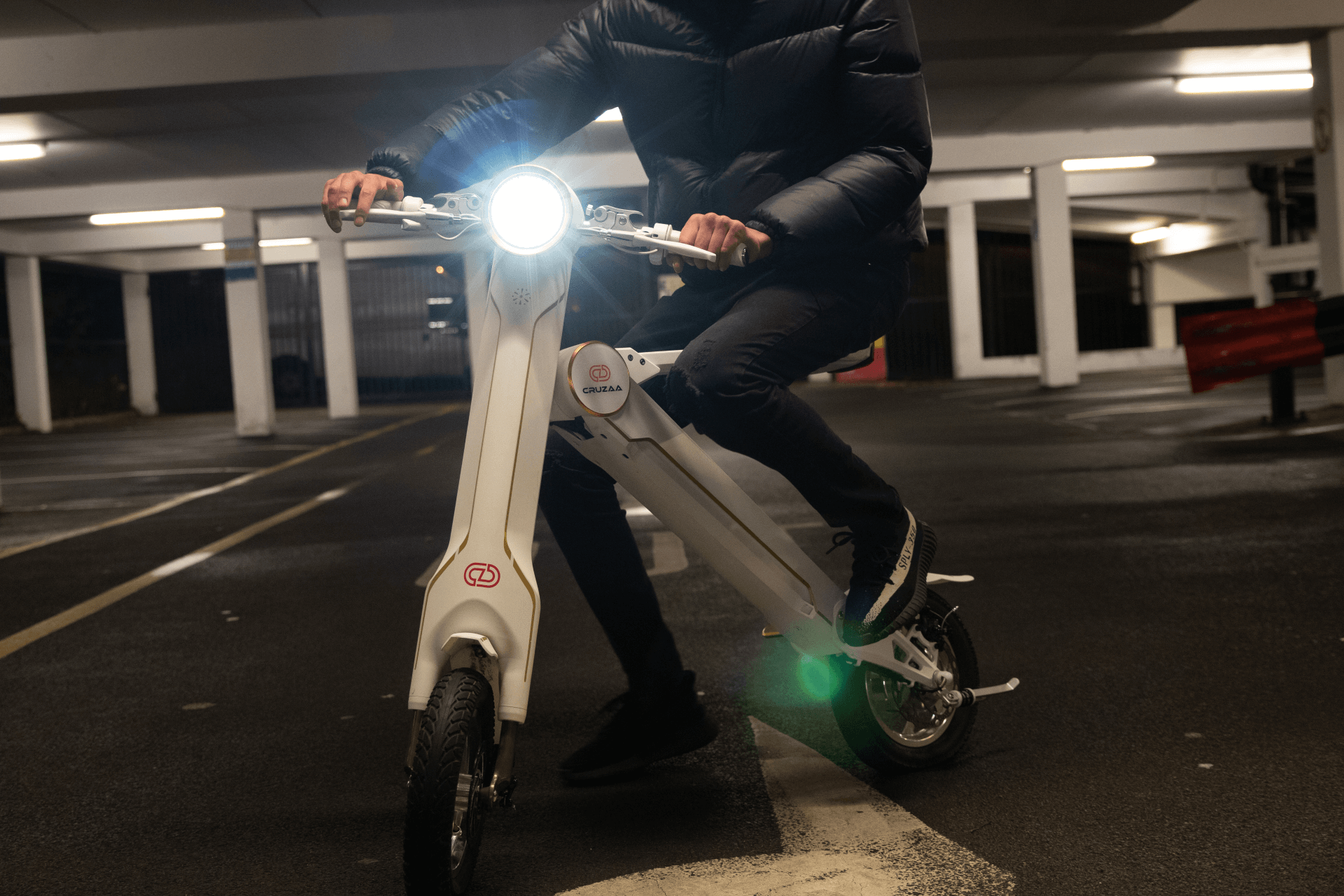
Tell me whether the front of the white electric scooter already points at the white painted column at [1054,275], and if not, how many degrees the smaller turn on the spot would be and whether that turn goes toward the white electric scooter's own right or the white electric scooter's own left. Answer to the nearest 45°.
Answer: approximately 135° to the white electric scooter's own right

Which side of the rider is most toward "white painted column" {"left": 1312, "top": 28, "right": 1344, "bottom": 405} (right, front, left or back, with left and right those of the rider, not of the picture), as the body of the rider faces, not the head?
back

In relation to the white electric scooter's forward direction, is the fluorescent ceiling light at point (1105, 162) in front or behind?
behind

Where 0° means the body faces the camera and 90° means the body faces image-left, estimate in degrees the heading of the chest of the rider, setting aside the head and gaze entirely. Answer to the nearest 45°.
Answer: approximately 45°

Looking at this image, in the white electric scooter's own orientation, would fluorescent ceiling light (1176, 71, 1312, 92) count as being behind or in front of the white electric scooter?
behind

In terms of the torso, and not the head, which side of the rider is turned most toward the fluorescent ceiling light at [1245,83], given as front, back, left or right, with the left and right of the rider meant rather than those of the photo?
back

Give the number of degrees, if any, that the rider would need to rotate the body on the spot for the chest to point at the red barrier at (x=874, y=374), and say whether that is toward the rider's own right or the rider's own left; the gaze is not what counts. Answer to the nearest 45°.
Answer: approximately 135° to the rider's own right

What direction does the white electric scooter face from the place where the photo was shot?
facing the viewer and to the left of the viewer

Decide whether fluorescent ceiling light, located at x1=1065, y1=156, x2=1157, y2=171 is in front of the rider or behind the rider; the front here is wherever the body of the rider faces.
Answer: behind
